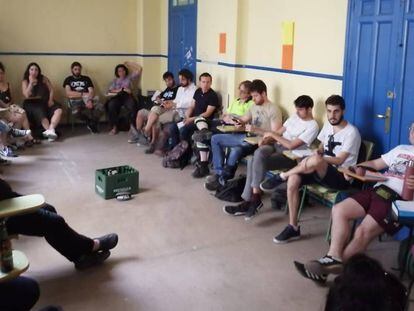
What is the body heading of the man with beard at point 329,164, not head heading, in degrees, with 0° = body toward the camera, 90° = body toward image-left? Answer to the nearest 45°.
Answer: approximately 45°

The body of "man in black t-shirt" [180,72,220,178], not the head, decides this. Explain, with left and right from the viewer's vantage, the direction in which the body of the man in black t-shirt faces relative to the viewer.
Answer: facing the viewer and to the left of the viewer

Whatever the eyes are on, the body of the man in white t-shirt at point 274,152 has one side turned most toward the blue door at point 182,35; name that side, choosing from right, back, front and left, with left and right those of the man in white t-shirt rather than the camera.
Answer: right

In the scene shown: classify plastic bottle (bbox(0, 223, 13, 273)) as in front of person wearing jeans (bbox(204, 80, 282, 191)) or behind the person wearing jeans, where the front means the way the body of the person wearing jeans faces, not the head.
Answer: in front

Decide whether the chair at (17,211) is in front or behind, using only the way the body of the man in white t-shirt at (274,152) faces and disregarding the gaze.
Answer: in front

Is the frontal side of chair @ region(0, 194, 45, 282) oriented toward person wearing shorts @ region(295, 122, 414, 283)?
yes

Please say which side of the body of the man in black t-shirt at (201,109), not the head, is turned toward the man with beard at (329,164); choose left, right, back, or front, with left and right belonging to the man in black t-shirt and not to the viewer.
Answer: left

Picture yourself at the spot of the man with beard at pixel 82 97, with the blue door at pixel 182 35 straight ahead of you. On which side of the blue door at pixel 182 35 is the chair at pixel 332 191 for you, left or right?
right

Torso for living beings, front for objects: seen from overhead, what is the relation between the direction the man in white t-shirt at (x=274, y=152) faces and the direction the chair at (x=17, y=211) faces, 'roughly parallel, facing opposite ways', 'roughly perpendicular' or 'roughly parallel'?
roughly parallel, facing opposite ways

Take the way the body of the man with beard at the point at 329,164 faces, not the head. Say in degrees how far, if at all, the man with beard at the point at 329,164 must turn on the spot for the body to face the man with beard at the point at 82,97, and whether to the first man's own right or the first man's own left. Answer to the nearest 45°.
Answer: approximately 90° to the first man's own right

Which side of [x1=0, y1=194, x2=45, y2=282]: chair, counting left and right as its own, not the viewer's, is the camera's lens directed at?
right

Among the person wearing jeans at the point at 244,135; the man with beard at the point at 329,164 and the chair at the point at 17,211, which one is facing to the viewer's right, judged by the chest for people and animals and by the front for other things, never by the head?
the chair

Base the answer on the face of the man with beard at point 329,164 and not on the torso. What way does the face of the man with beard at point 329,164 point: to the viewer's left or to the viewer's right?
to the viewer's left

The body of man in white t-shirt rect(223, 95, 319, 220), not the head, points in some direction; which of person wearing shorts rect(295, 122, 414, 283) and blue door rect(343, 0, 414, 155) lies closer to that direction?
the person wearing shorts

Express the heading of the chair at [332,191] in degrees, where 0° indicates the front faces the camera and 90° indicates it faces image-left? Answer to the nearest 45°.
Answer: approximately 45°
